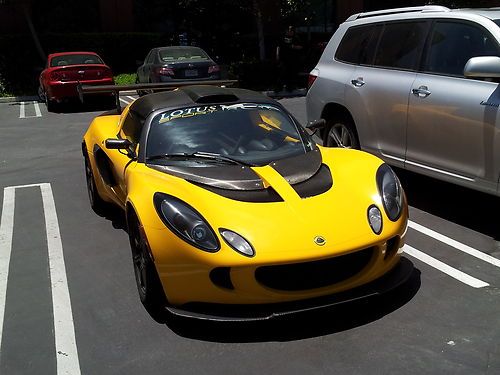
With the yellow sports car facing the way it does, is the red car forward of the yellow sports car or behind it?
behind

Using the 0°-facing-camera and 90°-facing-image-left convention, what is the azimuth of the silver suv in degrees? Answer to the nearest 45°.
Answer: approximately 315°

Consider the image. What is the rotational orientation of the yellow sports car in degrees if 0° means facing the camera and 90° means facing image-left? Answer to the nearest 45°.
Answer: approximately 315°

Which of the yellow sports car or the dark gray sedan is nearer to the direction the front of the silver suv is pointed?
the yellow sports car

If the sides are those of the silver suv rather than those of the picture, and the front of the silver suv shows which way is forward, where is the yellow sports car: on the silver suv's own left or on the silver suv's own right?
on the silver suv's own right

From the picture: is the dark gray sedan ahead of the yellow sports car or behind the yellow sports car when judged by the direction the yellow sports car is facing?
behind
